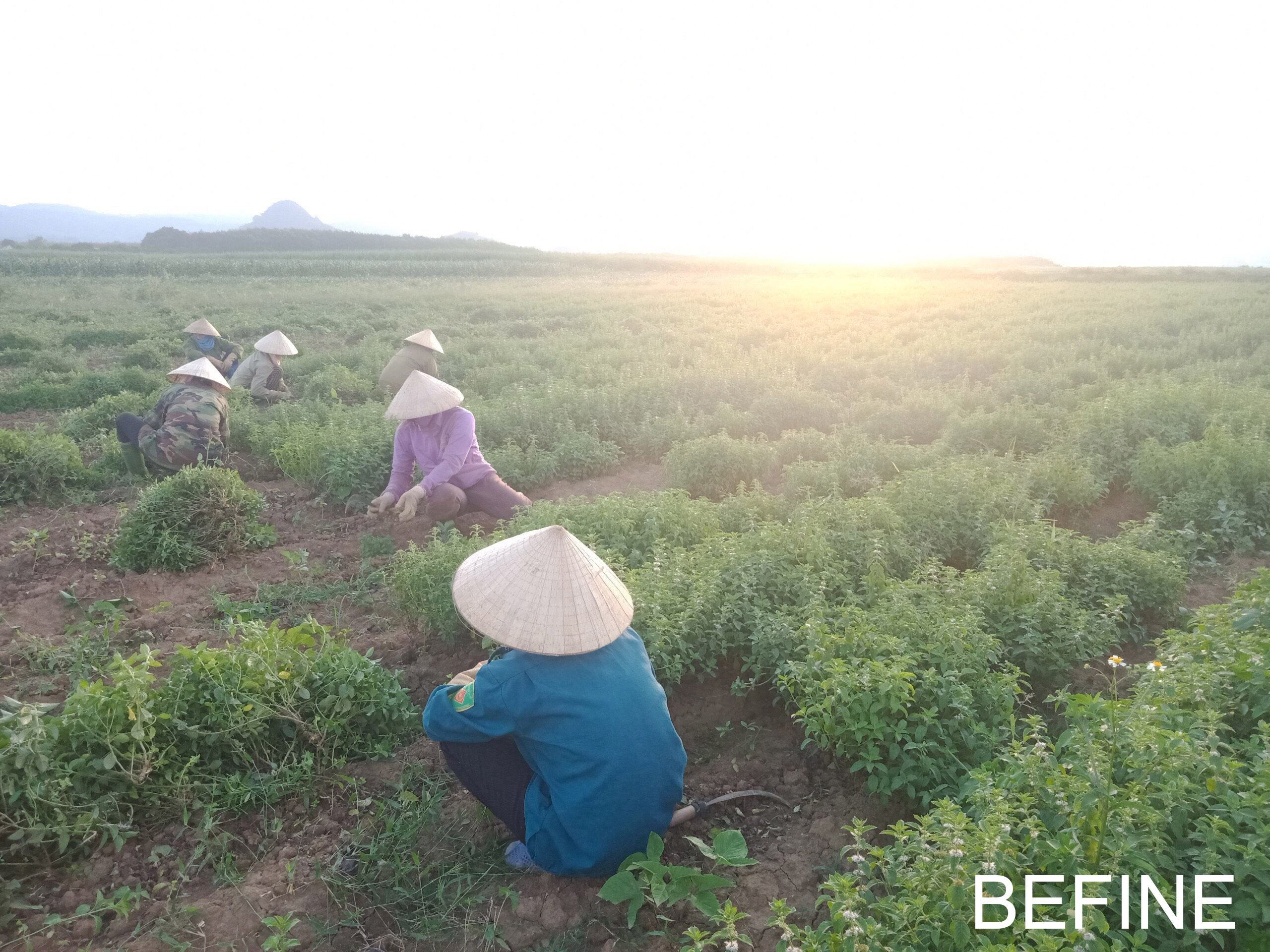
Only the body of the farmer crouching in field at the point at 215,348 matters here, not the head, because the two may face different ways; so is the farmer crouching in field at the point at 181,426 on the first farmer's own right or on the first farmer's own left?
on the first farmer's own right

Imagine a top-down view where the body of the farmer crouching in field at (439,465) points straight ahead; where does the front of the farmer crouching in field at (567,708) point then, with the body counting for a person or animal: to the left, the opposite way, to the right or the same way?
to the right

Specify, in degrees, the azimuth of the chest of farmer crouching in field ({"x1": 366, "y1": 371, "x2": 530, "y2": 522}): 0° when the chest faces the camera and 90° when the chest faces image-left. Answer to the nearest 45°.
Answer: approximately 45°

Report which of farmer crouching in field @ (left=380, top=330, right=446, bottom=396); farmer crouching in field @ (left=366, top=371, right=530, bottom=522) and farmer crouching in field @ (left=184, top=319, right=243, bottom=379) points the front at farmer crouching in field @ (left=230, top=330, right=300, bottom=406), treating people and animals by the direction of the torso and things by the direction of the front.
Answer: farmer crouching in field @ (left=184, top=319, right=243, bottom=379)

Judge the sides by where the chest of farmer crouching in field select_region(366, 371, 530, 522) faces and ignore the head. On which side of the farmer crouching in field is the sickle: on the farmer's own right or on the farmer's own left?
on the farmer's own left
